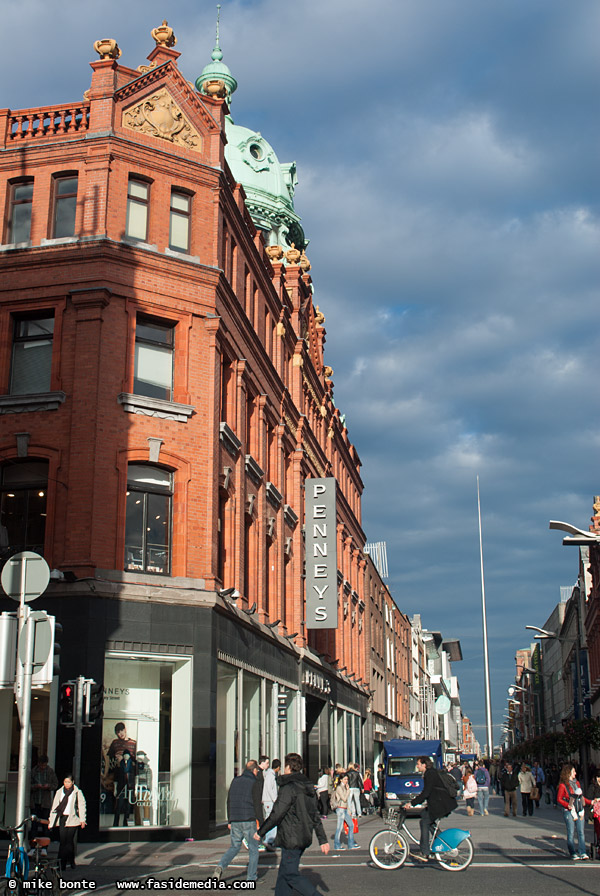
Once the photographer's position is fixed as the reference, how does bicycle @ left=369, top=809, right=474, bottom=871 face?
facing to the left of the viewer

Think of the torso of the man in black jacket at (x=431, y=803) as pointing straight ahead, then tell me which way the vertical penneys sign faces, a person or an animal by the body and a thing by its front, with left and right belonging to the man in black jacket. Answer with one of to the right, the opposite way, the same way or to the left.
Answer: to the left

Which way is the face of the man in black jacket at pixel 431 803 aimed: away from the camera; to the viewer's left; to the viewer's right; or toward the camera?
to the viewer's left

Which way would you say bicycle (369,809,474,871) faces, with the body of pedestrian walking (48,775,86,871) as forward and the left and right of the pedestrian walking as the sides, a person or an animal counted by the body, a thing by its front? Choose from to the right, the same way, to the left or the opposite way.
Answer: to the right

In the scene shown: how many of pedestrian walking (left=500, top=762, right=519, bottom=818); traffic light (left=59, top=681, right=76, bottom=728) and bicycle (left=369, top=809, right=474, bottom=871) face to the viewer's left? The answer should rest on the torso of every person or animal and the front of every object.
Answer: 1

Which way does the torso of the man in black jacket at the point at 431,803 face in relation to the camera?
to the viewer's left

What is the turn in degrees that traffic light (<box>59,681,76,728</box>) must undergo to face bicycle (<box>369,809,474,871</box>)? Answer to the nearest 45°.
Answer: approximately 90° to its left

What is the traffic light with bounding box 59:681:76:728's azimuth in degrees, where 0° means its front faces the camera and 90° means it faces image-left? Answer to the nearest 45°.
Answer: approximately 0°

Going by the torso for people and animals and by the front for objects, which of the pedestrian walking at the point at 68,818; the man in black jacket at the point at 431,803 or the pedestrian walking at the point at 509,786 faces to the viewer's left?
the man in black jacket

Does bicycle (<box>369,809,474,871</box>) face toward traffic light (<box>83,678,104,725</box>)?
yes
